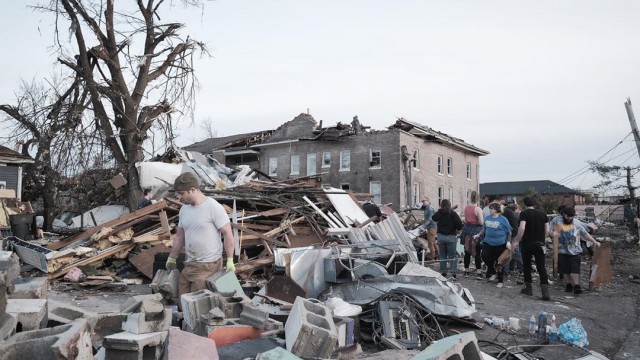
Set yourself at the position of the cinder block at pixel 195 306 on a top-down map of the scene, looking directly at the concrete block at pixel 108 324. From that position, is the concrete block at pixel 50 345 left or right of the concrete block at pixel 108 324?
left

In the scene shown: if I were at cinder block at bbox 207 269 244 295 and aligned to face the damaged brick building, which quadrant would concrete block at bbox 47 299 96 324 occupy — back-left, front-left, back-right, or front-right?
back-left

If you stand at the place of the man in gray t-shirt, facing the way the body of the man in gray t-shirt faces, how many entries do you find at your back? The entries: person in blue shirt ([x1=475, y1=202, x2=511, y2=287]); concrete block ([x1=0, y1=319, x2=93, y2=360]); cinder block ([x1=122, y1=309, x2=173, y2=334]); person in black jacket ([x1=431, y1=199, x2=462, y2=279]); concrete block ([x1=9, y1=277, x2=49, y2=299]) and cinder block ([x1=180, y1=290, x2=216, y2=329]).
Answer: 2

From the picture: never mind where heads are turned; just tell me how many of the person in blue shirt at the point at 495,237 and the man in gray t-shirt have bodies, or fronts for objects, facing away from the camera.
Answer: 0

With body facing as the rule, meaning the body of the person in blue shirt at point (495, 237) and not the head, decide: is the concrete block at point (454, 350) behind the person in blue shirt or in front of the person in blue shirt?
in front

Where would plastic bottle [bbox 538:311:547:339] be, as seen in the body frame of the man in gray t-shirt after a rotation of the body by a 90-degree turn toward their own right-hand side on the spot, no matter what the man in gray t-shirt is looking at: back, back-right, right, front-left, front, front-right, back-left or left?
back-right

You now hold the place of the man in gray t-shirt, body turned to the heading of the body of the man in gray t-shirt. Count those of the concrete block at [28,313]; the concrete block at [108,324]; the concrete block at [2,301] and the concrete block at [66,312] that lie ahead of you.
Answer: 4

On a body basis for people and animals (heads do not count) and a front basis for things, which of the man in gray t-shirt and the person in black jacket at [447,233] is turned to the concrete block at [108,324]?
the man in gray t-shirt

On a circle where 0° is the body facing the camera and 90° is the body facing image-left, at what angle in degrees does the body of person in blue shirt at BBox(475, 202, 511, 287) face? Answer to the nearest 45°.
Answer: approximately 45°

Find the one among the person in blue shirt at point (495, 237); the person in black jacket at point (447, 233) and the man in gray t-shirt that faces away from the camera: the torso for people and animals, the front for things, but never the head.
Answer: the person in black jacket

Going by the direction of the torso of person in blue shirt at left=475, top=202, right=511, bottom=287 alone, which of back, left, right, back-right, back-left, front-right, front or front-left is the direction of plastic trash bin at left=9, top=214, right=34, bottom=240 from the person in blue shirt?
front-right

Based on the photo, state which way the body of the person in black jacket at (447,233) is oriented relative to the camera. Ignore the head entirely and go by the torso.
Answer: away from the camera
